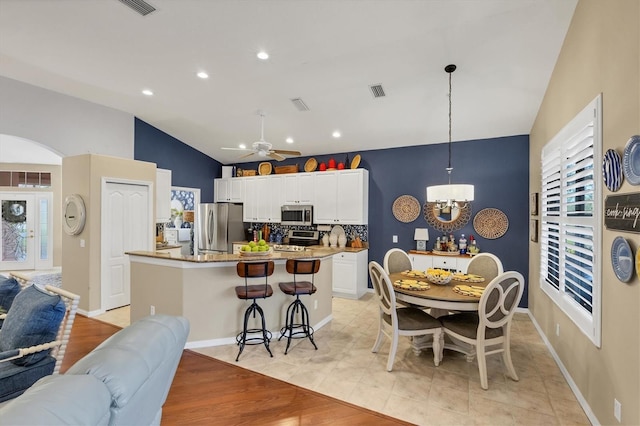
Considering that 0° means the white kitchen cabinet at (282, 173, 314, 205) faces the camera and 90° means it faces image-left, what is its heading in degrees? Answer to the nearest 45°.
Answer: approximately 0°

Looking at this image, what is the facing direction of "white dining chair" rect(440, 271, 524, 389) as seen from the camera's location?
facing away from the viewer and to the left of the viewer

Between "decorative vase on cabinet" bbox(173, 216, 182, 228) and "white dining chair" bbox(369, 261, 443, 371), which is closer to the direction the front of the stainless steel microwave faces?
the white dining chair

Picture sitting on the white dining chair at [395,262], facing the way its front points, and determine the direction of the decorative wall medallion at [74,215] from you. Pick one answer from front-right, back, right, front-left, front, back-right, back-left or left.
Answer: back-right

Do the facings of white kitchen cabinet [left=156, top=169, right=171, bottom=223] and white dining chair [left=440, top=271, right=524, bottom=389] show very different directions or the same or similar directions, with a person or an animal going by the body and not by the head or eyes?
very different directions

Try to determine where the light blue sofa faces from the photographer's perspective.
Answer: facing away from the viewer and to the left of the viewer

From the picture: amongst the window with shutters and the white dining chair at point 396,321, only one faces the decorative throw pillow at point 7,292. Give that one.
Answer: the window with shutters

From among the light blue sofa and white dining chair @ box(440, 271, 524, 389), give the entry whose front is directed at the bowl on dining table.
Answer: the white dining chair

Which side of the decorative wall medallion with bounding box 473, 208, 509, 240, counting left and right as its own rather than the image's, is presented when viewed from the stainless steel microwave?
right

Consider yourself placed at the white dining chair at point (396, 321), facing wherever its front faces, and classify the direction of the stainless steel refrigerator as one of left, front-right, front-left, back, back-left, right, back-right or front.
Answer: back-left

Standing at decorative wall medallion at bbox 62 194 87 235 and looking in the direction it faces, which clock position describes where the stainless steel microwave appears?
The stainless steel microwave is roughly at 8 o'clock from the decorative wall medallion.

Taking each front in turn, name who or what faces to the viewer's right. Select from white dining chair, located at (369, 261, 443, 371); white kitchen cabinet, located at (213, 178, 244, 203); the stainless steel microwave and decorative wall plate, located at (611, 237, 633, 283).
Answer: the white dining chair

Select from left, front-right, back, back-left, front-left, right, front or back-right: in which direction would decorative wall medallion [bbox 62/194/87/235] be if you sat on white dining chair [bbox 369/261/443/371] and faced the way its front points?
back
